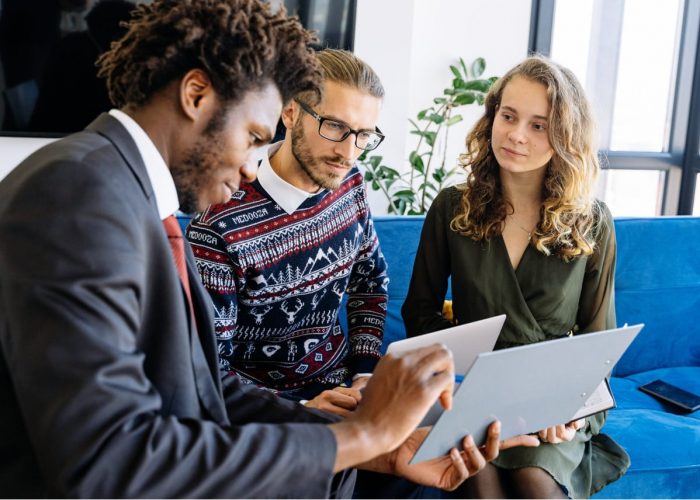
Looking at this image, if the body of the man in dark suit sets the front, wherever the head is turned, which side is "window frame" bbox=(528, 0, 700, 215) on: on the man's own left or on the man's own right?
on the man's own left

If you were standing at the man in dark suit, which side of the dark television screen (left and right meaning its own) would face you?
front

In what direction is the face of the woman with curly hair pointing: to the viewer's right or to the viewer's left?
to the viewer's left

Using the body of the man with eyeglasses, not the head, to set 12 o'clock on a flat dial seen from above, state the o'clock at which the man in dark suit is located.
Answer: The man in dark suit is roughly at 2 o'clock from the man with eyeglasses.

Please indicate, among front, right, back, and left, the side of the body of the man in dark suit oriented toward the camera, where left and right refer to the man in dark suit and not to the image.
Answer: right

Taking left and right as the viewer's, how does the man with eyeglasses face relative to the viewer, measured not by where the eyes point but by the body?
facing the viewer and to the right of the viewer

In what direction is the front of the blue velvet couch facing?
toward the camera

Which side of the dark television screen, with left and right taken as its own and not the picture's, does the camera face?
front

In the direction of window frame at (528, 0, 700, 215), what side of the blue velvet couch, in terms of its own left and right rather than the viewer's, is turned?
back

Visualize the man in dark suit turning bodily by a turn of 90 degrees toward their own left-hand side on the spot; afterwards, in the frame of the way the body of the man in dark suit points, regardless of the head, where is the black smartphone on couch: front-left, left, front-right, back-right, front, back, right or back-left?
front-right

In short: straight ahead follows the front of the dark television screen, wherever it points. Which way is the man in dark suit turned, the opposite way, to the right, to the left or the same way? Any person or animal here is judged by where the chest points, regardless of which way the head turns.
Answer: to the left
